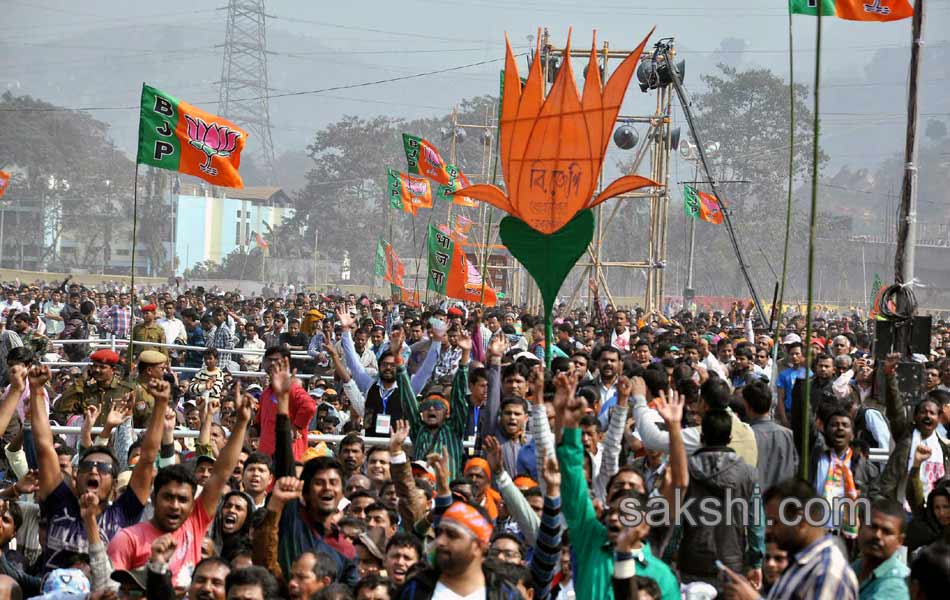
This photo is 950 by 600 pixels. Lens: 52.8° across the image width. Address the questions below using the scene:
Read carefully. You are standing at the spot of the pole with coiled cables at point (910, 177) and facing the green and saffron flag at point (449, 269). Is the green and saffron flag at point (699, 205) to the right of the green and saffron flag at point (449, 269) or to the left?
right

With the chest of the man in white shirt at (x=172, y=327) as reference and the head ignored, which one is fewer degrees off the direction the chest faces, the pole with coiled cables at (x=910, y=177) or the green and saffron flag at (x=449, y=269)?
the pole with coiled cables

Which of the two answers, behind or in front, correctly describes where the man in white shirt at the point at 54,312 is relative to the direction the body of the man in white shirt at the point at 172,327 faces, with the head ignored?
behind

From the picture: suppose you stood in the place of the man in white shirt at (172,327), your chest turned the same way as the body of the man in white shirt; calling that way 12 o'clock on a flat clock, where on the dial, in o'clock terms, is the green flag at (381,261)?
The green flag is roughly at 7 o'clock from the man in white shirt.

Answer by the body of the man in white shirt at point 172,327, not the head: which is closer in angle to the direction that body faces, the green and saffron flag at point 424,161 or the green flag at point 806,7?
the green flag

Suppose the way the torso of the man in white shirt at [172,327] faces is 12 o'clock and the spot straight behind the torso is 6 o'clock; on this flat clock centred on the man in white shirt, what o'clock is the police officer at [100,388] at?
The police officer is roughly at 12 o'clock from the man in white shirt.

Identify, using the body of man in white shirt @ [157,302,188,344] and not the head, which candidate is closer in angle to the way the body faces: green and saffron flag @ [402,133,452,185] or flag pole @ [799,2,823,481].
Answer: the flag pole

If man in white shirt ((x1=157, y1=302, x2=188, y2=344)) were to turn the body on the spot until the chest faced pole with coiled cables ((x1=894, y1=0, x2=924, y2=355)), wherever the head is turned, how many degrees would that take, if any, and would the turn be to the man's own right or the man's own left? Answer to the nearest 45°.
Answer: approximately 45° to the man's own left

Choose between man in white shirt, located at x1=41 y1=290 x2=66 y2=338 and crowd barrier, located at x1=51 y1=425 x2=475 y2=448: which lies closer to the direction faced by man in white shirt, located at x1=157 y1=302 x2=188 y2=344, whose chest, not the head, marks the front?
the crowd barrier

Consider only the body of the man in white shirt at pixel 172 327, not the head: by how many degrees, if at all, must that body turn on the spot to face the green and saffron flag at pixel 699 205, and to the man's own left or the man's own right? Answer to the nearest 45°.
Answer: approximately 135° to the man's own left

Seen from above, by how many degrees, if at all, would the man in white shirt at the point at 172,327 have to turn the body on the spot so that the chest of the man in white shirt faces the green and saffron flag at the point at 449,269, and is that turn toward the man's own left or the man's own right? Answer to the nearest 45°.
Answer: approximately 90° to the man's own left
